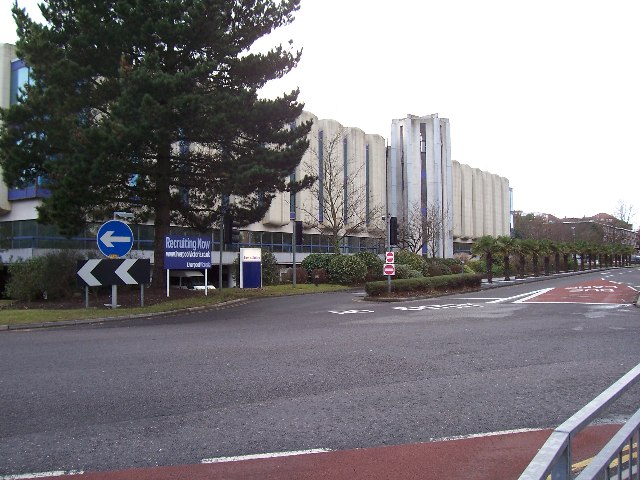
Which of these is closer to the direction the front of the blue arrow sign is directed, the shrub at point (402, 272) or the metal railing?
the metal railing

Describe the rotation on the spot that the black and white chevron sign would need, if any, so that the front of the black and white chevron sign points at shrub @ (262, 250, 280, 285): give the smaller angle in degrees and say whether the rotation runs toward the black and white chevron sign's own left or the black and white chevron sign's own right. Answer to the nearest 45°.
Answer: approximately 135° to the black and white chevron sign's own left

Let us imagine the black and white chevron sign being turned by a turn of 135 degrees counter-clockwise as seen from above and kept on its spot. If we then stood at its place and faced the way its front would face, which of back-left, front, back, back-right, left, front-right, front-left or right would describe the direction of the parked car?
front-left

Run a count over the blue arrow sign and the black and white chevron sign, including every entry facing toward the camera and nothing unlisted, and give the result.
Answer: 2

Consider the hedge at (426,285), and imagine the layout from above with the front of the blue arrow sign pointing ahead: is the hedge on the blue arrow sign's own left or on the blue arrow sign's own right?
on the blue arrow sign's own left

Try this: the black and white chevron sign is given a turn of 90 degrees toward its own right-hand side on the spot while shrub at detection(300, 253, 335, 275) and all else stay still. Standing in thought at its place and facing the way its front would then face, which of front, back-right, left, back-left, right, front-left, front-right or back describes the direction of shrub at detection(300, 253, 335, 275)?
back-right

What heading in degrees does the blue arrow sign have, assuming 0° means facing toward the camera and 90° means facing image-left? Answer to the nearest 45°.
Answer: approximately 0°

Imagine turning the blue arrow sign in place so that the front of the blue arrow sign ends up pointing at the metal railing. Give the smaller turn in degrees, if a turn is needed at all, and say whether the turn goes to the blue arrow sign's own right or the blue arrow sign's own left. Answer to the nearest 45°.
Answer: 0° — it already faces it

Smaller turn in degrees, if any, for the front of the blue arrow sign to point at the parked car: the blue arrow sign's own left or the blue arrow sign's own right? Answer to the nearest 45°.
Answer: approximately 180°

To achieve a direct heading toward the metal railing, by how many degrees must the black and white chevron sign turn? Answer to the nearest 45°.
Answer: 0° — it already faces it
